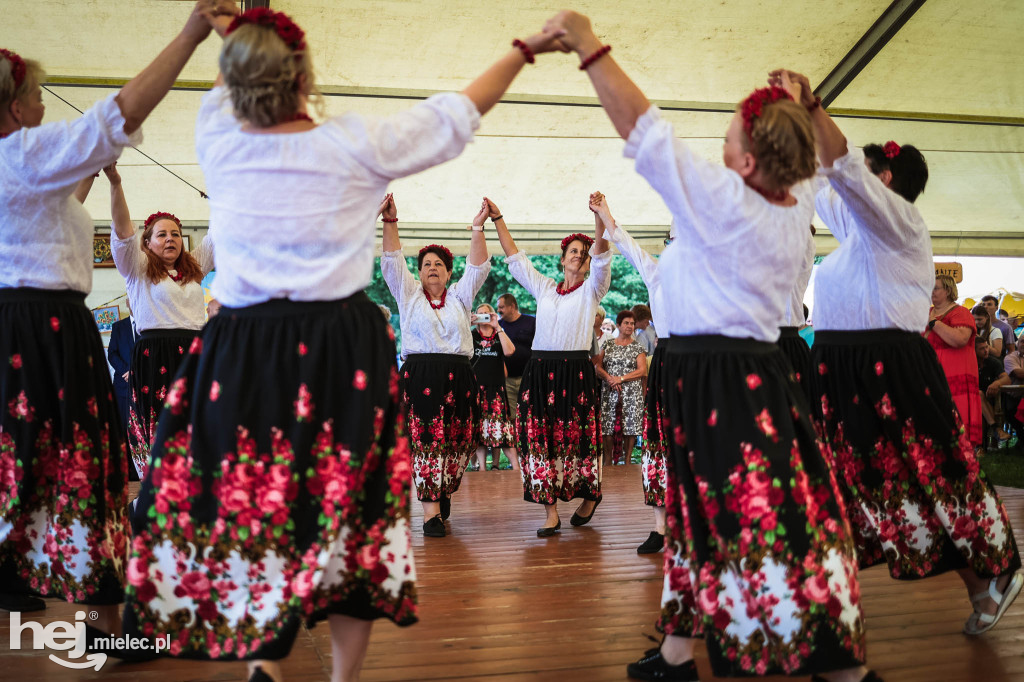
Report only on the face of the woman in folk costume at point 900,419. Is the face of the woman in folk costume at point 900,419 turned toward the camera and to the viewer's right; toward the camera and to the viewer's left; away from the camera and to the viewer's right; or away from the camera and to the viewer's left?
away from the camera and to the viewer's left

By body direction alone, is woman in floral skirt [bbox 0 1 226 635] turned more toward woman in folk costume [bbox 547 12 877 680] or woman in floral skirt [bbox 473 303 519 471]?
the woman in floral skirt

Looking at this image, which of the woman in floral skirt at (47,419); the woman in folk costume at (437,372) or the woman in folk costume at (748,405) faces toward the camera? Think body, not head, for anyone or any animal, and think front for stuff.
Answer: the woman in folk costume at (437,372)

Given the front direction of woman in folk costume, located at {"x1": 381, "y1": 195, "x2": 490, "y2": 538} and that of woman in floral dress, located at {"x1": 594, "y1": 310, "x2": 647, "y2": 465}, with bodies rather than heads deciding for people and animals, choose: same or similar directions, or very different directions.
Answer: same or similar directions

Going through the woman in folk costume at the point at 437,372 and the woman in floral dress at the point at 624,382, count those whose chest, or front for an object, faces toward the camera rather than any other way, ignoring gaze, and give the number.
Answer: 2

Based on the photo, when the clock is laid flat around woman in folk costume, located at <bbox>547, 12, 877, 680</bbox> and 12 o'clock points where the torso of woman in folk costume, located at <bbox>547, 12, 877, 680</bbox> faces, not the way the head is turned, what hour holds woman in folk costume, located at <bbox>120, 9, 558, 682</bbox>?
woman in folk costume, located at <bbox>120, 9, 558, 682</bbox> is roughly at 10 o'clock from woman in folk costume, located at <bbox>547, 12, 877, 680</bbox>.

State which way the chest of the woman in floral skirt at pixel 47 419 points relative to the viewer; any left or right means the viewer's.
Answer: facing away from the viewer and to the right of the viewer

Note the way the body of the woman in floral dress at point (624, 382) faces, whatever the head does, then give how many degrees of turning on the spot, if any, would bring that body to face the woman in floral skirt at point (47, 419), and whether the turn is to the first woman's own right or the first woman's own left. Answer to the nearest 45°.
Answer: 0° — they already face them

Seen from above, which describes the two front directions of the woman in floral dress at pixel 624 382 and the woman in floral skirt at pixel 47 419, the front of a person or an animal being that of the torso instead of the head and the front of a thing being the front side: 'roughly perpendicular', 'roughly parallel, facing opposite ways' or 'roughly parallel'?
roughly parallel, facing opposite ways

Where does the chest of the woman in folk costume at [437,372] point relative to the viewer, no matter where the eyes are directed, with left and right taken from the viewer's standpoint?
facing the viewer

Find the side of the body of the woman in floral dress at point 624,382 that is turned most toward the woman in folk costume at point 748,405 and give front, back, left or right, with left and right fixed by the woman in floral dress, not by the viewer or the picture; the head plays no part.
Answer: front

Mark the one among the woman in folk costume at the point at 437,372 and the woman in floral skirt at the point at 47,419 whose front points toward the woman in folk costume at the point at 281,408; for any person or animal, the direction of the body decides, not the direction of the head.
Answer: the woman in folk costume at the point at 437,372

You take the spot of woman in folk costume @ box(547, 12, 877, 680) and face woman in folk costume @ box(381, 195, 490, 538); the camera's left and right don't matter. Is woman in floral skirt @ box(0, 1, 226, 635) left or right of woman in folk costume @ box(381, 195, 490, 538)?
left

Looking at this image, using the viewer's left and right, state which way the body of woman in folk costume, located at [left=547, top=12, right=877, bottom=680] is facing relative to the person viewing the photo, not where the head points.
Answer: facing away from the viewer and to the left of the viewer

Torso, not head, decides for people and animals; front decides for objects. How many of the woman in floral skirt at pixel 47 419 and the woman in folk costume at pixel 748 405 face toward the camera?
0
